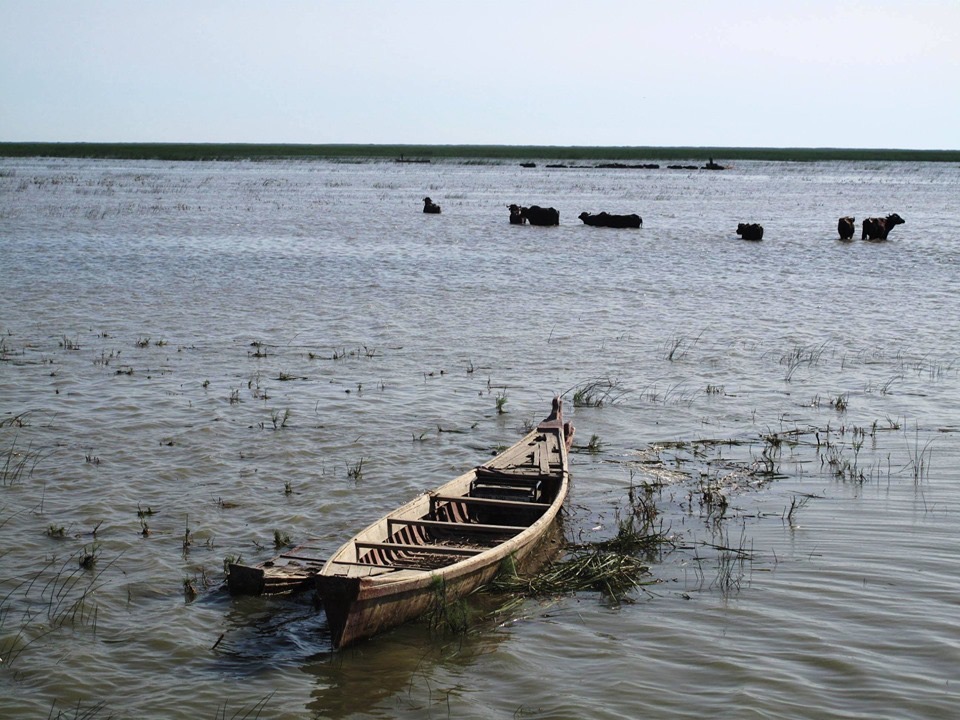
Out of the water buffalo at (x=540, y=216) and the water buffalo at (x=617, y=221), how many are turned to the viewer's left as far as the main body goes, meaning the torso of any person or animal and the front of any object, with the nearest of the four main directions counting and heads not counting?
2

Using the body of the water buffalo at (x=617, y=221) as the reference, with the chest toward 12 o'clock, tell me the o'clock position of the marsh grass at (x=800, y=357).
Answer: The marsh grass is roughly at 9 o'clock from the water buffalo.

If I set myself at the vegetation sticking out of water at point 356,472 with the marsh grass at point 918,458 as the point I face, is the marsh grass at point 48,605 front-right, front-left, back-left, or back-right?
back-right

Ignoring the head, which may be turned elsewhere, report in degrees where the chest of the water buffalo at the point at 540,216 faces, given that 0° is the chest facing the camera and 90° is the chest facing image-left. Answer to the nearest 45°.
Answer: approximately 90°

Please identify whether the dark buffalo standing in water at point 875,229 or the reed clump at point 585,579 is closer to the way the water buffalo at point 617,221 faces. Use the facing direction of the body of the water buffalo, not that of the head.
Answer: the reed clump

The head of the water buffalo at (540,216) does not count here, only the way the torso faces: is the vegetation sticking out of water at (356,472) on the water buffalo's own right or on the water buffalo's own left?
on the water buffalo's own left

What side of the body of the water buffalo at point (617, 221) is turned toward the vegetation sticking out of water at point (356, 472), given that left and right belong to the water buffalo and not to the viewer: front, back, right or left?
left

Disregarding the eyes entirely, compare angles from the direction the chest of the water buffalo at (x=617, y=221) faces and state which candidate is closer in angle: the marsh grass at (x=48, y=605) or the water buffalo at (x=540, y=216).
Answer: the water buffalo

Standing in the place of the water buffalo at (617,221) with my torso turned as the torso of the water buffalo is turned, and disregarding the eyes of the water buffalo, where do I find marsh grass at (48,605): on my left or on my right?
on my left

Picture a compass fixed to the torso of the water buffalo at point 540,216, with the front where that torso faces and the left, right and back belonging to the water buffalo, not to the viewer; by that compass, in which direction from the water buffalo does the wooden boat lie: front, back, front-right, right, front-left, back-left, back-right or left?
left

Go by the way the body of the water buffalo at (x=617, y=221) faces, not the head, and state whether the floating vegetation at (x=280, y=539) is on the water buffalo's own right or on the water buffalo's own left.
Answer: on the water buffalo's own left

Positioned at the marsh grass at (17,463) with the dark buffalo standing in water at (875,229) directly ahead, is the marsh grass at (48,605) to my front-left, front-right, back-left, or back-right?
back-right

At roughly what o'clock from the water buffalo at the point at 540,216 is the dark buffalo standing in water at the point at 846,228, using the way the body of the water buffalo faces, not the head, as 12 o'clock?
The dark buffalo standing in water is roughly at 7 o'clock from the water buffalo.

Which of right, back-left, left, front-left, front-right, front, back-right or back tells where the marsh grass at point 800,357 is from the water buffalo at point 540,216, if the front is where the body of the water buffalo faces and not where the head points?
left

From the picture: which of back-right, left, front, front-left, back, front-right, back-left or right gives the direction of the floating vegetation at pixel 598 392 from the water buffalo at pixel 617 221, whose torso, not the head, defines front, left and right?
left

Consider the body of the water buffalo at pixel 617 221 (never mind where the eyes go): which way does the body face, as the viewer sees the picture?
to the viewer's left
